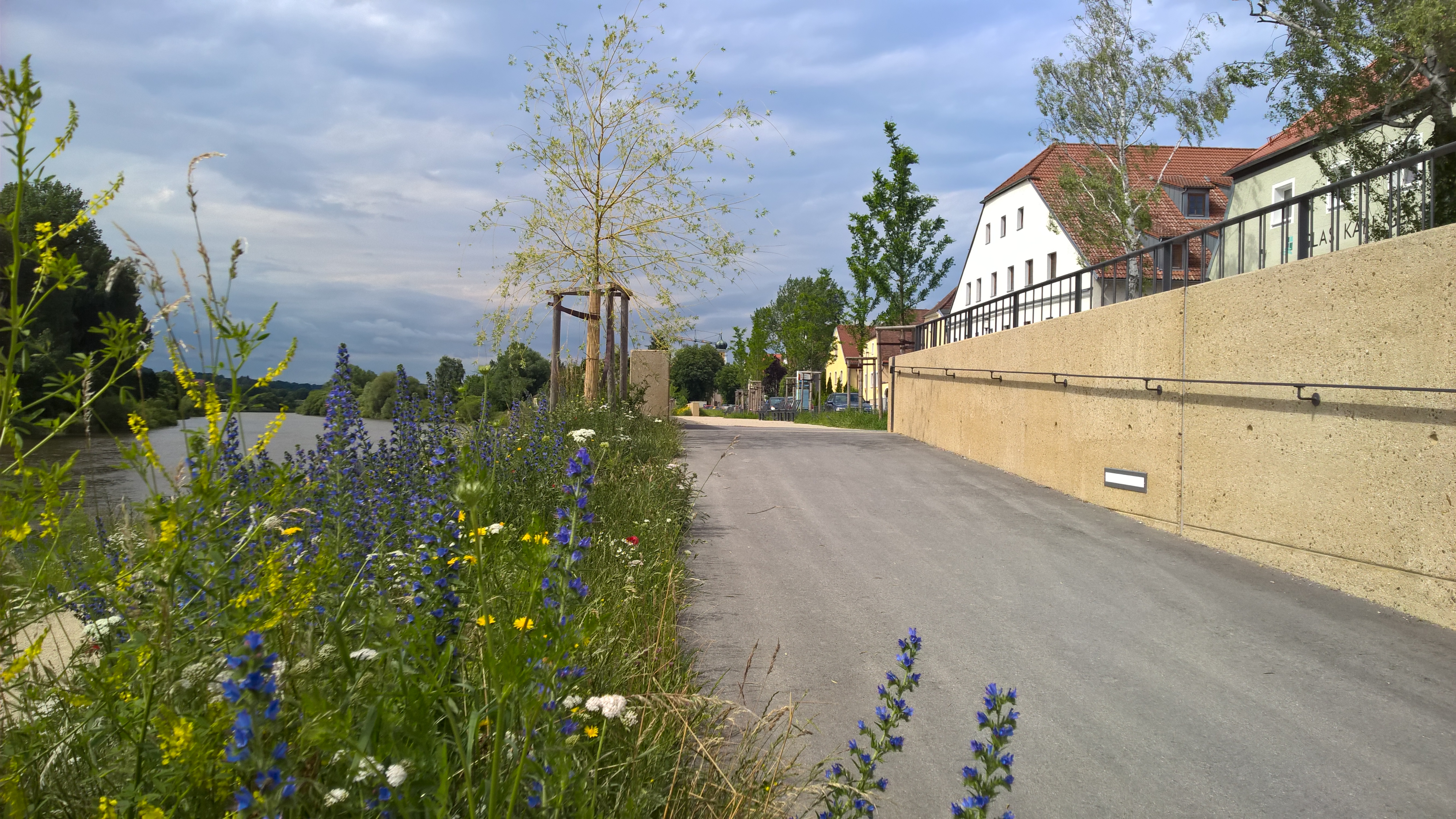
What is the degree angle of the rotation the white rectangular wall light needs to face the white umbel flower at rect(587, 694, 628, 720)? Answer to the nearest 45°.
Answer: approximately 45° to its left

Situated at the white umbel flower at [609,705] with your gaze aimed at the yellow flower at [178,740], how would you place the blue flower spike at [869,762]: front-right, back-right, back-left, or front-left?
back-left
